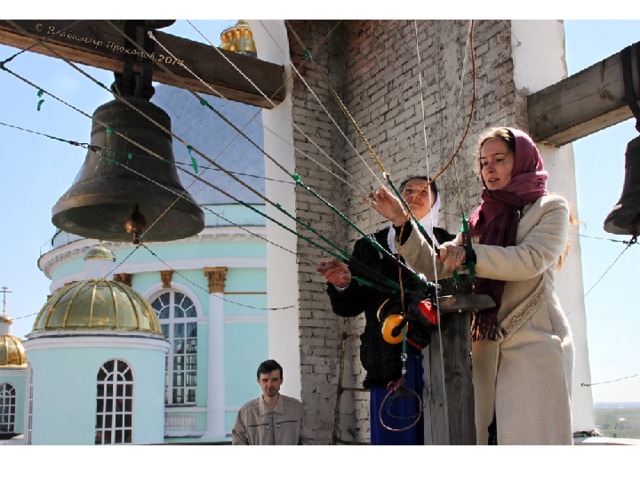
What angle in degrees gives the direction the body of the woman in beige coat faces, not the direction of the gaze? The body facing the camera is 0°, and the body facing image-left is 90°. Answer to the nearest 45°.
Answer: approximately 45°

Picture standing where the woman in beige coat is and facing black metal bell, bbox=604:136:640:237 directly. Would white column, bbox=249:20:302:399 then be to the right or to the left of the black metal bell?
left

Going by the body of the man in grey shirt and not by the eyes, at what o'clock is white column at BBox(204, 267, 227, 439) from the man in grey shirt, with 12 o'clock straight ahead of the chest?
The white column is roughly at 6 o'clock from the man in grey shirt.

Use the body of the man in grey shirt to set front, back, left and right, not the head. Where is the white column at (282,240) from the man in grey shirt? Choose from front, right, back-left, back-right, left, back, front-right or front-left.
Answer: back

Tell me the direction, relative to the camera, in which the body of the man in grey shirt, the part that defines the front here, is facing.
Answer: toward the camera

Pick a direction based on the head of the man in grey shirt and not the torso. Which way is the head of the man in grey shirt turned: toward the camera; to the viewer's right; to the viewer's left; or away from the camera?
toward the camera

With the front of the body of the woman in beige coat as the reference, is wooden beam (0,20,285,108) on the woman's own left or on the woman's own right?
on the woman's own right

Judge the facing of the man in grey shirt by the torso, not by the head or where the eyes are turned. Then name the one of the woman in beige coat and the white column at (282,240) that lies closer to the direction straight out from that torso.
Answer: the woman in beige coat

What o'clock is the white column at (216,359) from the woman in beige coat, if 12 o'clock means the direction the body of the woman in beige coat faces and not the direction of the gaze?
The white column is roughly at 4 o'clock from the woman in beige coat.

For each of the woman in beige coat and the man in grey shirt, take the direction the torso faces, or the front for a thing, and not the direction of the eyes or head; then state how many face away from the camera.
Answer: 0

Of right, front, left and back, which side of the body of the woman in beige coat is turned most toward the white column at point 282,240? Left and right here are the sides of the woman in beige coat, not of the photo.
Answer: right

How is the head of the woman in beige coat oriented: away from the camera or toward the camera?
toward the camera
